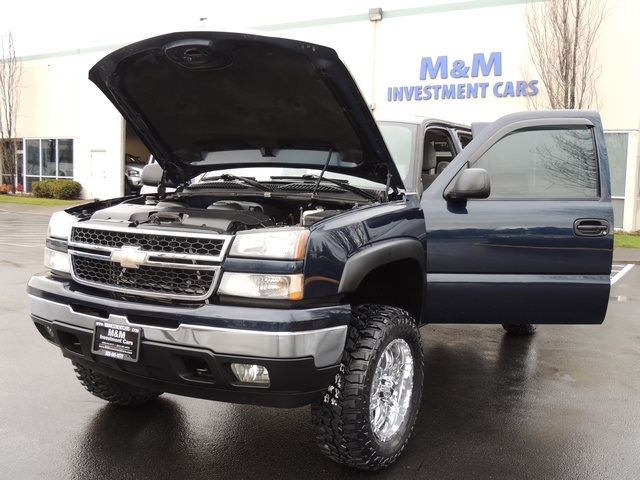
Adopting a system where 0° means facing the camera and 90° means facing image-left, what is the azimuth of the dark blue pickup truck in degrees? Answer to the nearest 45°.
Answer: approximately 45°

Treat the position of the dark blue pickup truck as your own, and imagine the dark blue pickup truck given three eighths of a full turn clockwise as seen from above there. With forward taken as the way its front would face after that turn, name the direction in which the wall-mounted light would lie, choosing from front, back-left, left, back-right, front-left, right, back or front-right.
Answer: front

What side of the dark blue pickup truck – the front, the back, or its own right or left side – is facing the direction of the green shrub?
right
